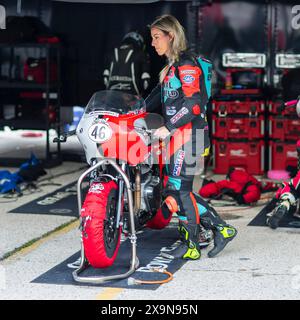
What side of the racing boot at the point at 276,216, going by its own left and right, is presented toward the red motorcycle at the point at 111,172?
front

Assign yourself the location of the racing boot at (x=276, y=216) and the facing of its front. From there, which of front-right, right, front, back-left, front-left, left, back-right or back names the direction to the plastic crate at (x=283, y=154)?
back-right

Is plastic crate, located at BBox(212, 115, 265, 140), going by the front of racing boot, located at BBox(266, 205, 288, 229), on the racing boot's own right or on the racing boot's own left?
on the racing boot's own right

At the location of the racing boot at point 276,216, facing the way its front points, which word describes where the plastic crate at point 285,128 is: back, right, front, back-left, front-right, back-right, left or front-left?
back-right

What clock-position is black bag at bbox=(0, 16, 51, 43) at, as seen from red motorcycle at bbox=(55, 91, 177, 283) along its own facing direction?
The black bag is roughly at 4 o'clock from the red motorcycle.

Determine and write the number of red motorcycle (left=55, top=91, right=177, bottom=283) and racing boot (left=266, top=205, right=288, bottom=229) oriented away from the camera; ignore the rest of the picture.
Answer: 0

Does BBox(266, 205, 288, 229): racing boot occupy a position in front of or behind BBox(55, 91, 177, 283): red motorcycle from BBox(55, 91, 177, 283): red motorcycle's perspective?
behind

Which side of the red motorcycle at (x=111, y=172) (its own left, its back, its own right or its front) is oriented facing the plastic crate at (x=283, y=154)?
back

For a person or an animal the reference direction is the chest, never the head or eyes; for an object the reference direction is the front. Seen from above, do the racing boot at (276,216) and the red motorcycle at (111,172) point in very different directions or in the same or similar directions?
same or similar directions

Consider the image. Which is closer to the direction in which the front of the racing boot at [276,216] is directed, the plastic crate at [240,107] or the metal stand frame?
the metal stand frame

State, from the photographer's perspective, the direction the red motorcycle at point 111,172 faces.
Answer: facing the viewer and to the left of the viewer
